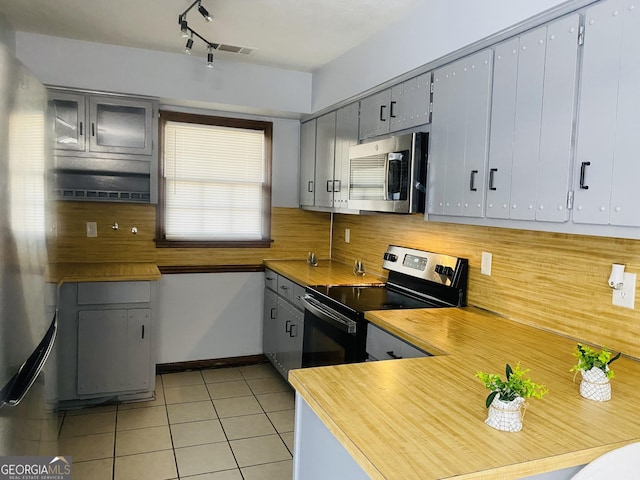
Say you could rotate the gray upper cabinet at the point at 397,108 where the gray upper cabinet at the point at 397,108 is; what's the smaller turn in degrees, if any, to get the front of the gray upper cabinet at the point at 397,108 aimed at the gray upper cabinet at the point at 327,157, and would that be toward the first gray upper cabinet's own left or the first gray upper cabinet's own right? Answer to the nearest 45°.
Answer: approximately 90° to the first gray upper cabinet's own right

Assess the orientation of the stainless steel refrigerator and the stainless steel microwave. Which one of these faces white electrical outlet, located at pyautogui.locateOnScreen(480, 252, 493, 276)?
the stainless steel refrigerator

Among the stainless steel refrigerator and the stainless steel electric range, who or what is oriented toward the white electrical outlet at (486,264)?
the stainless steel refrigerator

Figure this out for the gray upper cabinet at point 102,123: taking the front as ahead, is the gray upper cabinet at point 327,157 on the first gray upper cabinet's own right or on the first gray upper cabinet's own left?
on the first gray upper cabinet's own left

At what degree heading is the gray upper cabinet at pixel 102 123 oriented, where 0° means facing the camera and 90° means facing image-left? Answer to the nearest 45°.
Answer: approximately 0°

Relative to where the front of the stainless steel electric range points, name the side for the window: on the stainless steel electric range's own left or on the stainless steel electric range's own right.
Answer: on the stainless steel electric range's own right

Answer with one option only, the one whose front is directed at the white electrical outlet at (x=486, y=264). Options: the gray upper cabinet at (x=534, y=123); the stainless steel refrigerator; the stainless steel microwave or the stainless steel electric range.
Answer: the stainless steel refrigerator

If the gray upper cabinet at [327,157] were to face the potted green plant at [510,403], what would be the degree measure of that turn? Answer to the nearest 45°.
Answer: approximately 45° to its left

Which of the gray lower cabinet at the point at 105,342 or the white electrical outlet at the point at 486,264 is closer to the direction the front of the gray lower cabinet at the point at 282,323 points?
the gray lower cabinet

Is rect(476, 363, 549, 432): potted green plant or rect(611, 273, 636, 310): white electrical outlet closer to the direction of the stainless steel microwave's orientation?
the potted green plant

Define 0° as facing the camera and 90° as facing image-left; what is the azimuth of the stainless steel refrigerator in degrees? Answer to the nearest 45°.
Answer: approximately 270°

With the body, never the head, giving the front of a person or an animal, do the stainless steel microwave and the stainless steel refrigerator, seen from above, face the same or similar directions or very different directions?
very different directions
